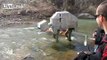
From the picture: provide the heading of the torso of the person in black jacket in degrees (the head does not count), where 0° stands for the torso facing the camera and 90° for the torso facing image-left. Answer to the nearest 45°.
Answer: approximately 135°
